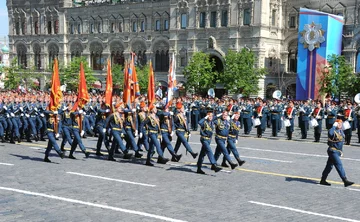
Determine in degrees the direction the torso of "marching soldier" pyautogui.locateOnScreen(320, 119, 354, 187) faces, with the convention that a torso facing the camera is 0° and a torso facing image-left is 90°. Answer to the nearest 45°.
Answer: approximately 315°

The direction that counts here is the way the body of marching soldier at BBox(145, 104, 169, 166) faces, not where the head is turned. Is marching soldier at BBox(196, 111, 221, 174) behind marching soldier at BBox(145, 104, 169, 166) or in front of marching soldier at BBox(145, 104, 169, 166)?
in front

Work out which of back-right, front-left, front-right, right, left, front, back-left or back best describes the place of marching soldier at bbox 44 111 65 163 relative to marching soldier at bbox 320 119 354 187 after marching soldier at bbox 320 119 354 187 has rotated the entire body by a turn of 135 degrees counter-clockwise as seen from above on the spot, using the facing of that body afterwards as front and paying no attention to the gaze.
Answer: left

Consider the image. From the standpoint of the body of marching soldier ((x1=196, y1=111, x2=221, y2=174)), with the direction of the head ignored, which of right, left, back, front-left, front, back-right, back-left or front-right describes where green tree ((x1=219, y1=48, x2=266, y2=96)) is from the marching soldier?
back-left

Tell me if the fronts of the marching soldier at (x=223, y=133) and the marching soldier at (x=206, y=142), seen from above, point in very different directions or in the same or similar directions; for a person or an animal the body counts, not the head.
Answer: same or similar directions

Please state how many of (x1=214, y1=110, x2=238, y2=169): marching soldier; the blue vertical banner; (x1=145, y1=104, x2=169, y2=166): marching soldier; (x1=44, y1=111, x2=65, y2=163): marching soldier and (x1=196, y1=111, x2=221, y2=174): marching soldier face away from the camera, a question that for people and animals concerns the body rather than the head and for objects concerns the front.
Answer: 0

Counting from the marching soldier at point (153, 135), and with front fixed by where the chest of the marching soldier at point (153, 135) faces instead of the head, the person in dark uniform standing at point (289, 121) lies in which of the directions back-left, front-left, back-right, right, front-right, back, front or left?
left

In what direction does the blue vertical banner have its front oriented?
toward the camera

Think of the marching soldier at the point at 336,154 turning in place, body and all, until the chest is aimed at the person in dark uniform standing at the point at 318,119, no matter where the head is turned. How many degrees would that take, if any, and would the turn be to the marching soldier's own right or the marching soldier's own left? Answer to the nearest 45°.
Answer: approximately 135° to the marching soldier's own left

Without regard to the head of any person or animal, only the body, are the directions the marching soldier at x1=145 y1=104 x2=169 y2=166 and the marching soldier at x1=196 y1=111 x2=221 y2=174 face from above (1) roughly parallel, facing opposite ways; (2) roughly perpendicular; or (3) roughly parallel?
roughly parallel

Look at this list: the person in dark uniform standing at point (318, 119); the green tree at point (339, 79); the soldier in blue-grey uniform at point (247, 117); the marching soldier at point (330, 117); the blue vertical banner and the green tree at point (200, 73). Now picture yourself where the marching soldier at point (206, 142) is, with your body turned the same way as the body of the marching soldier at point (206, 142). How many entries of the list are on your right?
0

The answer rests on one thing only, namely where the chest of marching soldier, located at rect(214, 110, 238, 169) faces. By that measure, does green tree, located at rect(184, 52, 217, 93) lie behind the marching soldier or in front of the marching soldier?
behind

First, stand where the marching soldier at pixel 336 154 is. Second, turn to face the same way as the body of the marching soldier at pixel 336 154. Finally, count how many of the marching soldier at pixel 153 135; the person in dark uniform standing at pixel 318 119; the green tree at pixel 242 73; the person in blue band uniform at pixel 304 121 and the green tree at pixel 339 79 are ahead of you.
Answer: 0

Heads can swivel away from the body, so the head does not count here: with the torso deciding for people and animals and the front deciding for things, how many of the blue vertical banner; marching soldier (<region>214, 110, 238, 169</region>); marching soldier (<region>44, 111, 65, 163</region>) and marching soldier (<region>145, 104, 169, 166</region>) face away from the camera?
0

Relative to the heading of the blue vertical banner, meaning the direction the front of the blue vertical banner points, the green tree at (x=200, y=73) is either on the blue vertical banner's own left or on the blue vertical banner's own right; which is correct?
on the blue vertical banner's own right

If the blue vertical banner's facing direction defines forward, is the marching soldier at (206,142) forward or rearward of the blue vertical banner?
forward

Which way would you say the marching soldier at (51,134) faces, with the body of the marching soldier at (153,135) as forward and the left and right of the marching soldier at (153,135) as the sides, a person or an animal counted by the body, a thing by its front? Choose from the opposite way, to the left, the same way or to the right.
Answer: the same way

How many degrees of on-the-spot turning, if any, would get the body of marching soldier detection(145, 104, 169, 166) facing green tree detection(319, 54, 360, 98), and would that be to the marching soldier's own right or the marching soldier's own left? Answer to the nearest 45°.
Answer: approximately 90° to the marching soldier's own left
